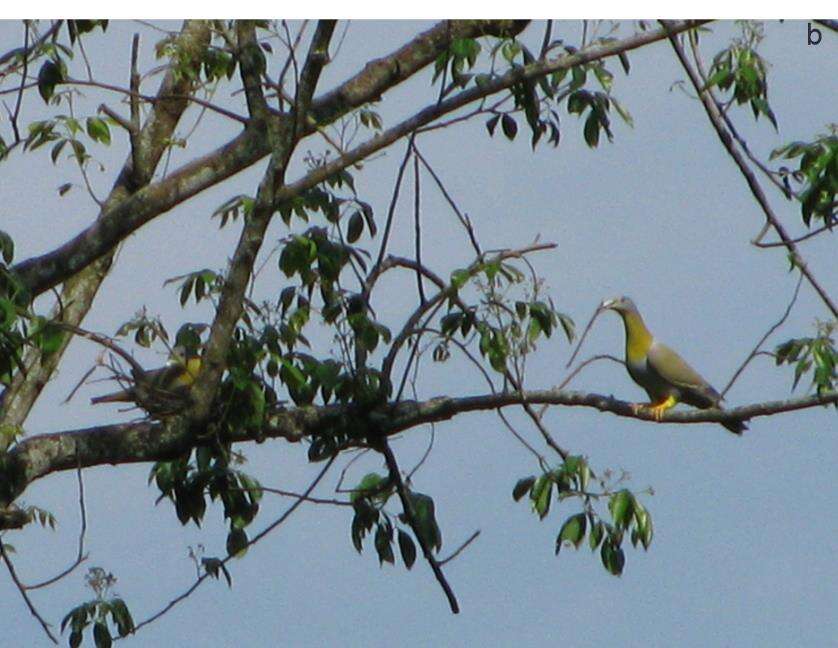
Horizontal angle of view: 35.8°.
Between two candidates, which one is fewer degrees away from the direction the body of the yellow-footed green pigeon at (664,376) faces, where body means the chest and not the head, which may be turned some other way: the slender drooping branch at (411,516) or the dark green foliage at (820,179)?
the slender drooping branch

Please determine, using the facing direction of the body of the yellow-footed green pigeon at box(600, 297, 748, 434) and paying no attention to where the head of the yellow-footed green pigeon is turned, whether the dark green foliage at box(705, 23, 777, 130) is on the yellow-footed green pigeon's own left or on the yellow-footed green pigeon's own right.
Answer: on the yellow-footed green pigeon's own left

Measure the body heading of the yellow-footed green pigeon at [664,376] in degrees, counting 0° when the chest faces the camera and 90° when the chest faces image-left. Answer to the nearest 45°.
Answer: approximately 90°

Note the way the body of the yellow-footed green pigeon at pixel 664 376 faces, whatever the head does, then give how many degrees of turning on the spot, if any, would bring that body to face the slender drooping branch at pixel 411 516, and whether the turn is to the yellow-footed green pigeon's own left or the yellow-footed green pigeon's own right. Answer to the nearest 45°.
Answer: approximately 45° to the yellow-footed green pigeon's own left
